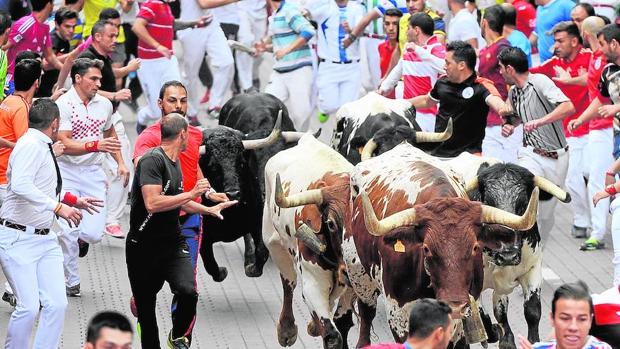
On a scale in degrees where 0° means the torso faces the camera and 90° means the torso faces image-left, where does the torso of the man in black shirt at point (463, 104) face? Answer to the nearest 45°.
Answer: approximately 45°

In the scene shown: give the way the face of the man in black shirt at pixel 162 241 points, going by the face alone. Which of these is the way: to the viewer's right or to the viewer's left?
to the viewer's right

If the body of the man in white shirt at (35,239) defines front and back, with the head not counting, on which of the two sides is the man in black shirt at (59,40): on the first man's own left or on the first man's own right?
on the first man's own left

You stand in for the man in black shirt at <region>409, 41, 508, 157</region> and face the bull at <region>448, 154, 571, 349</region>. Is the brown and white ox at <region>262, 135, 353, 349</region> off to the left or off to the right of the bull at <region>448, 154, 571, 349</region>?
right

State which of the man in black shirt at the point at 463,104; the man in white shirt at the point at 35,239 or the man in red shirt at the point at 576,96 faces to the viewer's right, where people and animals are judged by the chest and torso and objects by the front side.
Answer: the man in white shirt

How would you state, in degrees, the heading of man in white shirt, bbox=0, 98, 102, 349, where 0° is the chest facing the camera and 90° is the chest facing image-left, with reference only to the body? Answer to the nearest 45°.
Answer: approximately 270°

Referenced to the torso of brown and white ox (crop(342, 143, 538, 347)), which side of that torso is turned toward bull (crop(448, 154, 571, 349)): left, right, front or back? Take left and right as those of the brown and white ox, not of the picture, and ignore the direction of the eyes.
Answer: left

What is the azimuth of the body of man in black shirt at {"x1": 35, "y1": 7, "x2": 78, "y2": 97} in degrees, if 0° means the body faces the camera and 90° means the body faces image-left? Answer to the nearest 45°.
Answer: approximately 315°

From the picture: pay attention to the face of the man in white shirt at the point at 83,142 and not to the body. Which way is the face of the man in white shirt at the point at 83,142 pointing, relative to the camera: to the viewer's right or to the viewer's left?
to the viewer's right
